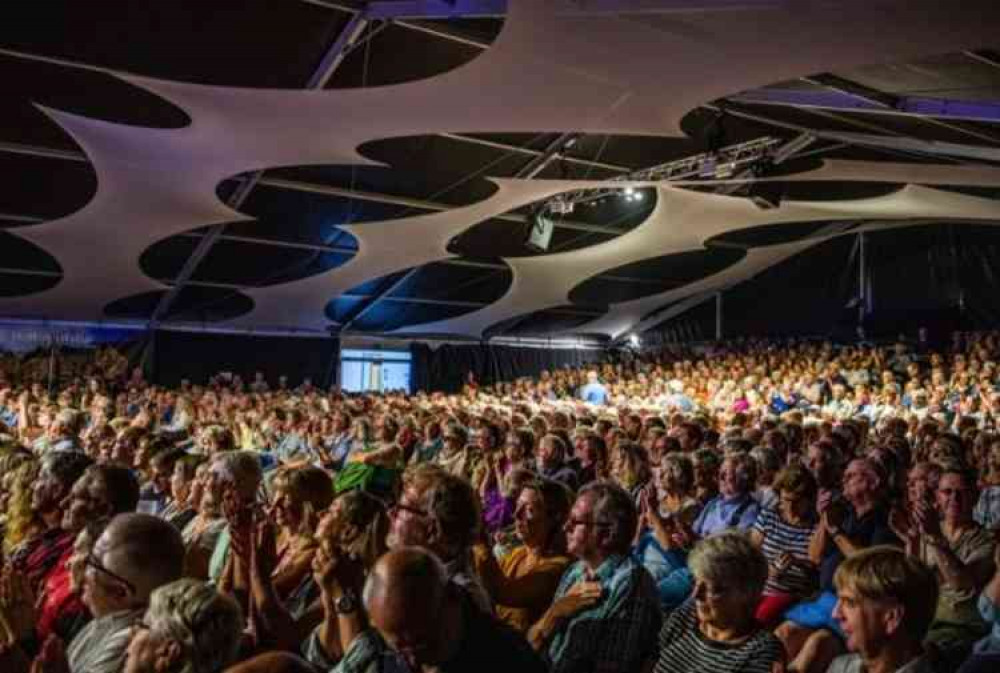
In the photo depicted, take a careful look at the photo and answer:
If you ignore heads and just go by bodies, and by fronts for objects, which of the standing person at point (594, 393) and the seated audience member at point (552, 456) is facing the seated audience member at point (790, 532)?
the standing person

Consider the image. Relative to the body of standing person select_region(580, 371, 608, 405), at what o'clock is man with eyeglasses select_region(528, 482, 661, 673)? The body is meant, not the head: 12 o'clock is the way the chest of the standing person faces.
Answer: The man with eyeglasses is roughly at 12 o'clock from the standing person.

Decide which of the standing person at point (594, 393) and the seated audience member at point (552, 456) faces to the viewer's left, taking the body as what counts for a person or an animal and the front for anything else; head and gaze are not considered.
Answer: the seated audience member

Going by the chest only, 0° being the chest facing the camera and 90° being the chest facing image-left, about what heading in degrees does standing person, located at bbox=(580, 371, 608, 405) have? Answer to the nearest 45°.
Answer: approximately 0°

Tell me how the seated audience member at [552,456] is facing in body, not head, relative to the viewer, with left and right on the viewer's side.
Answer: facing to the left of the viewer

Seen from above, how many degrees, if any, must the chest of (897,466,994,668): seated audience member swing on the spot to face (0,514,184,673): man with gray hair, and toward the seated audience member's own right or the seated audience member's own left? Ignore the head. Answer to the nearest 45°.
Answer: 0° — they already face them

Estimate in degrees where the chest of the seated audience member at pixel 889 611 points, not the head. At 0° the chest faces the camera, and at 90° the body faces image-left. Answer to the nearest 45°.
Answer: approximately 90°

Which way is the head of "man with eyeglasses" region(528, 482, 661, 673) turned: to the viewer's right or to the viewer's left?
to the viewer's left
